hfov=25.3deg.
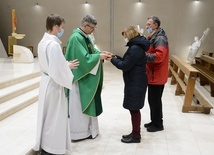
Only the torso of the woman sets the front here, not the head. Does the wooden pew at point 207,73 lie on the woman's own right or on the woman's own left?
on the woman's own right

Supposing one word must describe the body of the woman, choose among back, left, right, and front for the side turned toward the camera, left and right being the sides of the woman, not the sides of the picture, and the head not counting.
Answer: left
